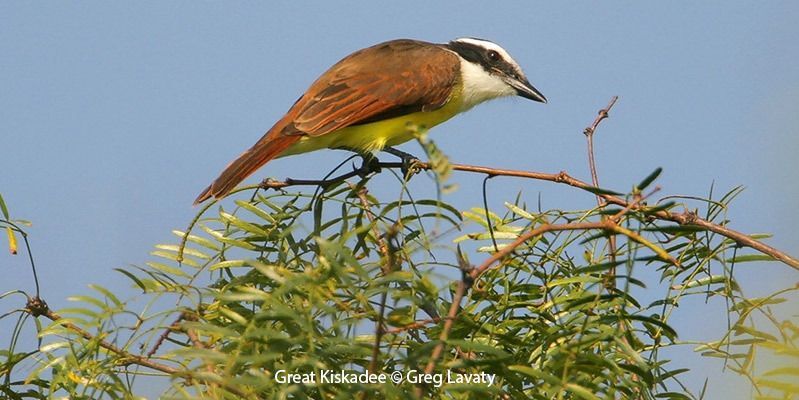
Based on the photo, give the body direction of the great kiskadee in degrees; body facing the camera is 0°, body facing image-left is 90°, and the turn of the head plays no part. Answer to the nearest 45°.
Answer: approximately 270°
